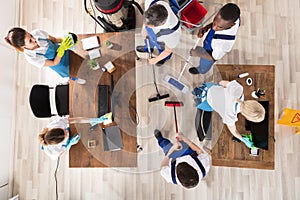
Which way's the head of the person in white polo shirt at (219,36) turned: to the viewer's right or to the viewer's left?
to the viewer's left

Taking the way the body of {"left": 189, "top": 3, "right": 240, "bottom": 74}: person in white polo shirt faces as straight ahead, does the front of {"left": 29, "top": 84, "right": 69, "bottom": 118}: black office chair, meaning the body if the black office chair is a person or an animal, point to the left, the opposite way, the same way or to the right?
the opposite way

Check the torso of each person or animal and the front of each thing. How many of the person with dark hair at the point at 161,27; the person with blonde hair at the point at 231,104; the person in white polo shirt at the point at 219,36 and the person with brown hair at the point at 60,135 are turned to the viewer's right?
2

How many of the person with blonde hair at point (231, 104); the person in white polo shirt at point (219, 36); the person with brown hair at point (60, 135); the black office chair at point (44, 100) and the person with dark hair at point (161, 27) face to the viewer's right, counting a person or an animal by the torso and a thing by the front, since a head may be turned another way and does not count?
3

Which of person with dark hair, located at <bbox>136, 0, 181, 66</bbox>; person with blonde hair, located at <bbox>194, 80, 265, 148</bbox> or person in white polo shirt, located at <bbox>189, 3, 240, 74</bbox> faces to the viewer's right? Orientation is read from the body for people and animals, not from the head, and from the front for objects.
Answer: the person with blonde hair

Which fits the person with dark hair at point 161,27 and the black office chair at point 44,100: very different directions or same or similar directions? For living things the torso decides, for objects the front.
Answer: very different directions

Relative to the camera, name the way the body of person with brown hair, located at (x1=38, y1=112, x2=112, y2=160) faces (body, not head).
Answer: to the viewer's right

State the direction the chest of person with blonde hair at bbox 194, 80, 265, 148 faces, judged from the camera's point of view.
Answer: to the viewer's right

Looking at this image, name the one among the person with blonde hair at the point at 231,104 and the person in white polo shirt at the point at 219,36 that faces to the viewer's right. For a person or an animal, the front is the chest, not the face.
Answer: the person with blonde hair

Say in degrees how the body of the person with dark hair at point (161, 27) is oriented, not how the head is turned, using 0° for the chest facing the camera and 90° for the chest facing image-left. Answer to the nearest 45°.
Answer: approximately 45°

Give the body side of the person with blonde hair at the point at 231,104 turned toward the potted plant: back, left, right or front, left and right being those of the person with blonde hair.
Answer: back

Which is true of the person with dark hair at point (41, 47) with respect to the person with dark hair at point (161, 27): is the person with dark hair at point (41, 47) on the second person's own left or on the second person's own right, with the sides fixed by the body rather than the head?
on the second person's own right
